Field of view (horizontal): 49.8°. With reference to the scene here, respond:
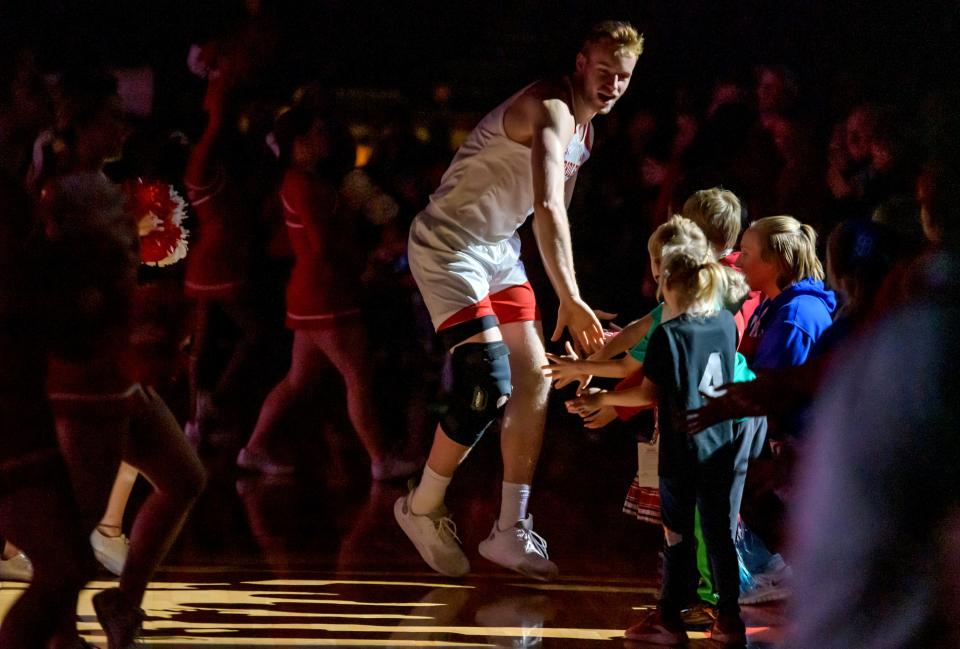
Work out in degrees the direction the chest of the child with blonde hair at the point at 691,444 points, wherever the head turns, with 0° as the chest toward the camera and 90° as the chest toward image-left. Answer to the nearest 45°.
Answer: approximately 135°

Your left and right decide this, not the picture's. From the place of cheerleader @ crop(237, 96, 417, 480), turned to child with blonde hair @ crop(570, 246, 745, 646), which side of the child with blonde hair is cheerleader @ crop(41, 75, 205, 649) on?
right

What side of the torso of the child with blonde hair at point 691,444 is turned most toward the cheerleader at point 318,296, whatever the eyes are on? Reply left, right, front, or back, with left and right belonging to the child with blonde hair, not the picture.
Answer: front

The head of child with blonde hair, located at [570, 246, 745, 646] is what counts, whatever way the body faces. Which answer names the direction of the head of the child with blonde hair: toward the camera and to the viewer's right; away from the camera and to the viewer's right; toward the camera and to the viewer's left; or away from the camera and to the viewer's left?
away from the camera and to the viewer's left

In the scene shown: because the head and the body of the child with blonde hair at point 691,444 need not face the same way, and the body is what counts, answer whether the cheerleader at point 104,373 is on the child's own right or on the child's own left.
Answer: on the child's own left
